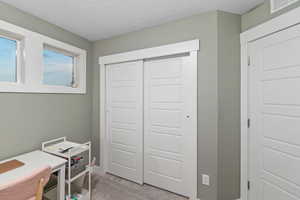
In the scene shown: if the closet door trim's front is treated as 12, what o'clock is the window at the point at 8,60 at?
The window is roughly at 1 o'clock from the closet door trim.

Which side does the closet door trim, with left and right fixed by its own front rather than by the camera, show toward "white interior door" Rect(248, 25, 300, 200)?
left

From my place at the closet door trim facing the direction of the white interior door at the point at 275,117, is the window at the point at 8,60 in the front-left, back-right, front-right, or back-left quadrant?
back-right

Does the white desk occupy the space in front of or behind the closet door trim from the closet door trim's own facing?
in front

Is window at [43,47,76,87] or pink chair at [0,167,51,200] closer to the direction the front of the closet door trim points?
the pink chair

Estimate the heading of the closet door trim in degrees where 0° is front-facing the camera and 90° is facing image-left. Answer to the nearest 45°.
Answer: approximately 45°

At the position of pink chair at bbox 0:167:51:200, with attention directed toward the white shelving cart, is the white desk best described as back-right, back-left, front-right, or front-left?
front-left

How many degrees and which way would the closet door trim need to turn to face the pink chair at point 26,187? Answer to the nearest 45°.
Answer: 0° — it already faces it
